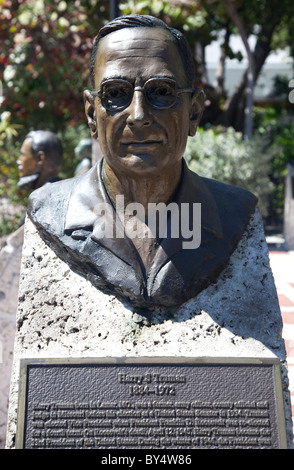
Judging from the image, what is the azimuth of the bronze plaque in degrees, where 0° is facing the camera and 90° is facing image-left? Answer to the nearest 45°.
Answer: approximately 0°

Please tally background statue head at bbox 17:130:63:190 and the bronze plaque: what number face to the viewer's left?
1

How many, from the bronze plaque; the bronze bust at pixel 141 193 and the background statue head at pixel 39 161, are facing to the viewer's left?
1

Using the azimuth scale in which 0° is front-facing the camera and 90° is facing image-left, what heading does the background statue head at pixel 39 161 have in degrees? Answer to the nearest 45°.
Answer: approximately 90°

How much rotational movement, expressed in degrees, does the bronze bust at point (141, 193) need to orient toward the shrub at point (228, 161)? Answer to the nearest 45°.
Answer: approximately 180°

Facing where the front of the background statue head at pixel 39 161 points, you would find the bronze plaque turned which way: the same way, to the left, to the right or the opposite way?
to the left

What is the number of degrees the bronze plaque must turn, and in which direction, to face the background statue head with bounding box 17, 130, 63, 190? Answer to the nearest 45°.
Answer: approximately 135° to its right

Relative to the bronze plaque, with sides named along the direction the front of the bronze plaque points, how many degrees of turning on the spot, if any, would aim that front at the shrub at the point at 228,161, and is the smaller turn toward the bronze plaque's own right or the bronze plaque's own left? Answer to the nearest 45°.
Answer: approximately 180°

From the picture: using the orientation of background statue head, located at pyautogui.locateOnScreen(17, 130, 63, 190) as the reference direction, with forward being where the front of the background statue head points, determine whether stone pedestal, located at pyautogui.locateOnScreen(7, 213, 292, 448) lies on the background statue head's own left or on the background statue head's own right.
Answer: on the background statue head's own left
